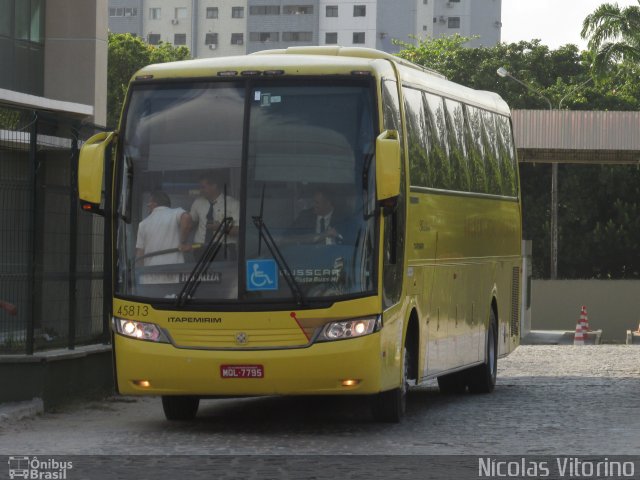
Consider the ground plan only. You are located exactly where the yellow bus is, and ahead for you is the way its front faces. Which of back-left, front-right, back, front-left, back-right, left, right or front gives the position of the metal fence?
front-right

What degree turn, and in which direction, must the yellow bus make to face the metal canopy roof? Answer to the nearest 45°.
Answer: approximately 180°

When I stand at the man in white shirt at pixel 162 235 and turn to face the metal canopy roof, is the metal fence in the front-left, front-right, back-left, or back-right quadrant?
front-left

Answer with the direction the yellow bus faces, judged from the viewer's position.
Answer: facing the viewer
